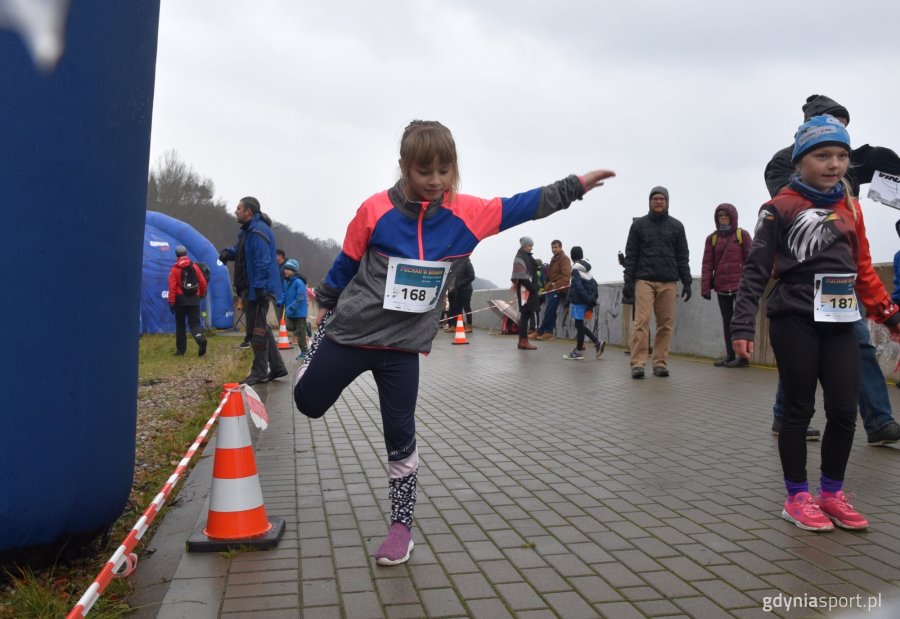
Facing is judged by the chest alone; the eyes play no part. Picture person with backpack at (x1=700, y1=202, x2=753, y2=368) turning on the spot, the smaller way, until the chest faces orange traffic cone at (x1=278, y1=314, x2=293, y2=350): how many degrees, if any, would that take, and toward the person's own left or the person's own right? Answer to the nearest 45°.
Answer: approximately 90° to the person's own right

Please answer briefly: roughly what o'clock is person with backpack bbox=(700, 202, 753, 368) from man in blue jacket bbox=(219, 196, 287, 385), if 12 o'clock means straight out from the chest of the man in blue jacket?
The person with backpack is roughly at 6 o'clock from the man in blue jacket.

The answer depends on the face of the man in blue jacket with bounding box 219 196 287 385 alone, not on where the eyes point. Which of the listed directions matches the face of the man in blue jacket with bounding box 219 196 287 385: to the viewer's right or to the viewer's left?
to the viewer's left

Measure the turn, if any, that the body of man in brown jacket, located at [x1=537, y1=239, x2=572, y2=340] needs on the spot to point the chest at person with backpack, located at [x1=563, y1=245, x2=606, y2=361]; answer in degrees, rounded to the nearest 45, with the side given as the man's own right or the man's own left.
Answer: approximately 45° to the man's own left

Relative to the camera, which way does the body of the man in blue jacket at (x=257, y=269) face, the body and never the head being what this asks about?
to the viewer's left

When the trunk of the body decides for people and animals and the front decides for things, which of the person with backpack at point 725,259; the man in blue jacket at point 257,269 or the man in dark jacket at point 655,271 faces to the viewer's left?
the man in blue jacket at point 257,269
